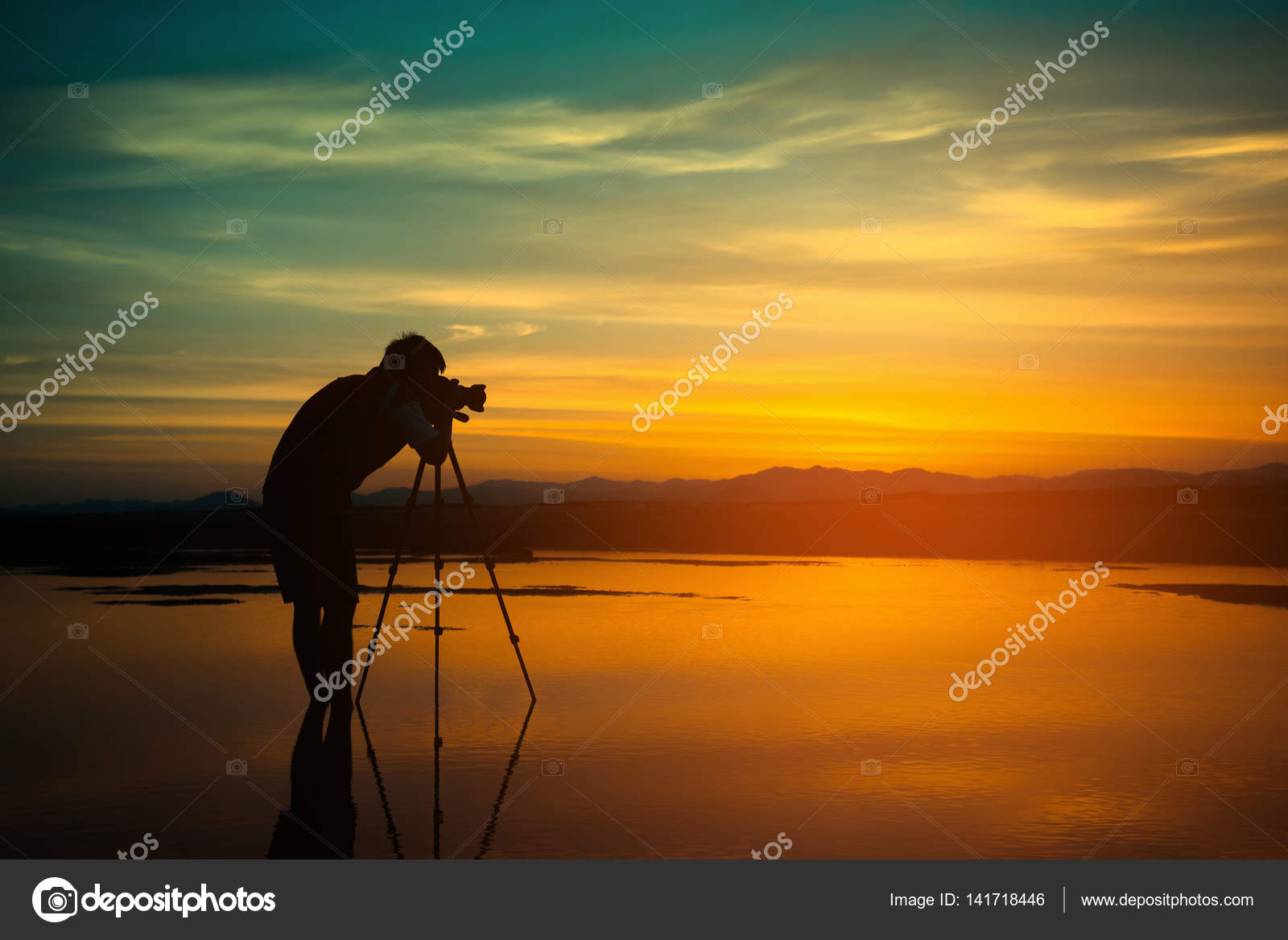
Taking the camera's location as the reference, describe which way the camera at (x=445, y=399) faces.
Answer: facing to the right of the viewer

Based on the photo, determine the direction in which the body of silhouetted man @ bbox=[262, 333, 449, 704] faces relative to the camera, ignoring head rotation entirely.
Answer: to the viewer's right

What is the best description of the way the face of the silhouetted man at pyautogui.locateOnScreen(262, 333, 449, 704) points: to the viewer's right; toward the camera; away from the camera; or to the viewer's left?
to the viewer's right
